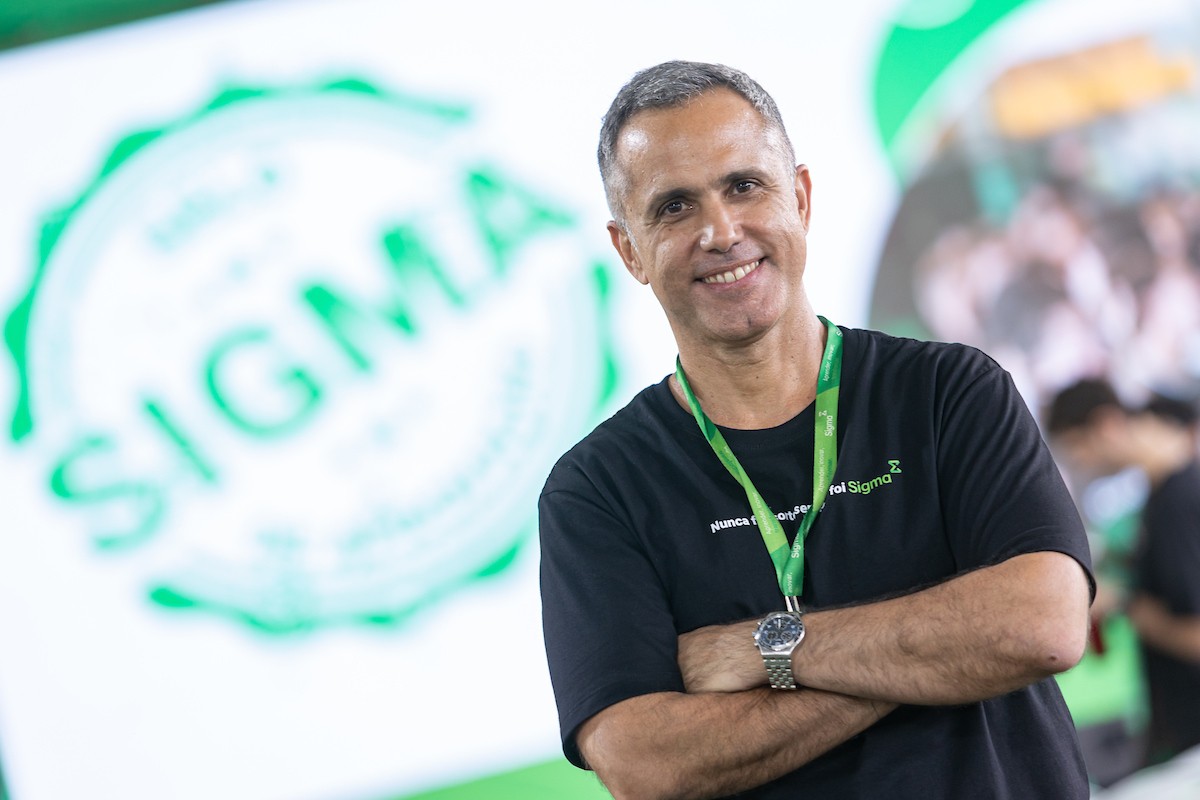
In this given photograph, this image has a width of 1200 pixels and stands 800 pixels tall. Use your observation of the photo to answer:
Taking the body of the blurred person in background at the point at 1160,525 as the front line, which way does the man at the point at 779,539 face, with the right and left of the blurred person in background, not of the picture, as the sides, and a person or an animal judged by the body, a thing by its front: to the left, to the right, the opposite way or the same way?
to the left

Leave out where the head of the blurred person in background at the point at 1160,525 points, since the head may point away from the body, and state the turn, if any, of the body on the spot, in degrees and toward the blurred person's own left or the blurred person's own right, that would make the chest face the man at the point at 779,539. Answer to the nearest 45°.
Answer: approximately 90° to the blurred person's own left

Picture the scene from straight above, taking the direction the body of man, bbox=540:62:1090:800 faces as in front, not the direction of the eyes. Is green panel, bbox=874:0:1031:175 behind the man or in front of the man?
behind

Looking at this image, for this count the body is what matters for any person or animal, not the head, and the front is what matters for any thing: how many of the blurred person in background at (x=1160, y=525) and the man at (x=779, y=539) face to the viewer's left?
1

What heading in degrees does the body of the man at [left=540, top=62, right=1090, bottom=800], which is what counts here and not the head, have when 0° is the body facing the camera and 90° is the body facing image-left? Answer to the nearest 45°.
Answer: approximately 0°

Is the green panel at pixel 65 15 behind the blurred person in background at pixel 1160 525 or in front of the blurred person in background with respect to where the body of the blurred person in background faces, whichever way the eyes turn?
in front

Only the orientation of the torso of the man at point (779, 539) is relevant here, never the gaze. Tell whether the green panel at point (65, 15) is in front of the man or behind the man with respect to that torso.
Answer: behind

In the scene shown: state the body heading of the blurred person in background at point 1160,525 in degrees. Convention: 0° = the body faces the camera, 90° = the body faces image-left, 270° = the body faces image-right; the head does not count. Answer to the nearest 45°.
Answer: approximately 90°
